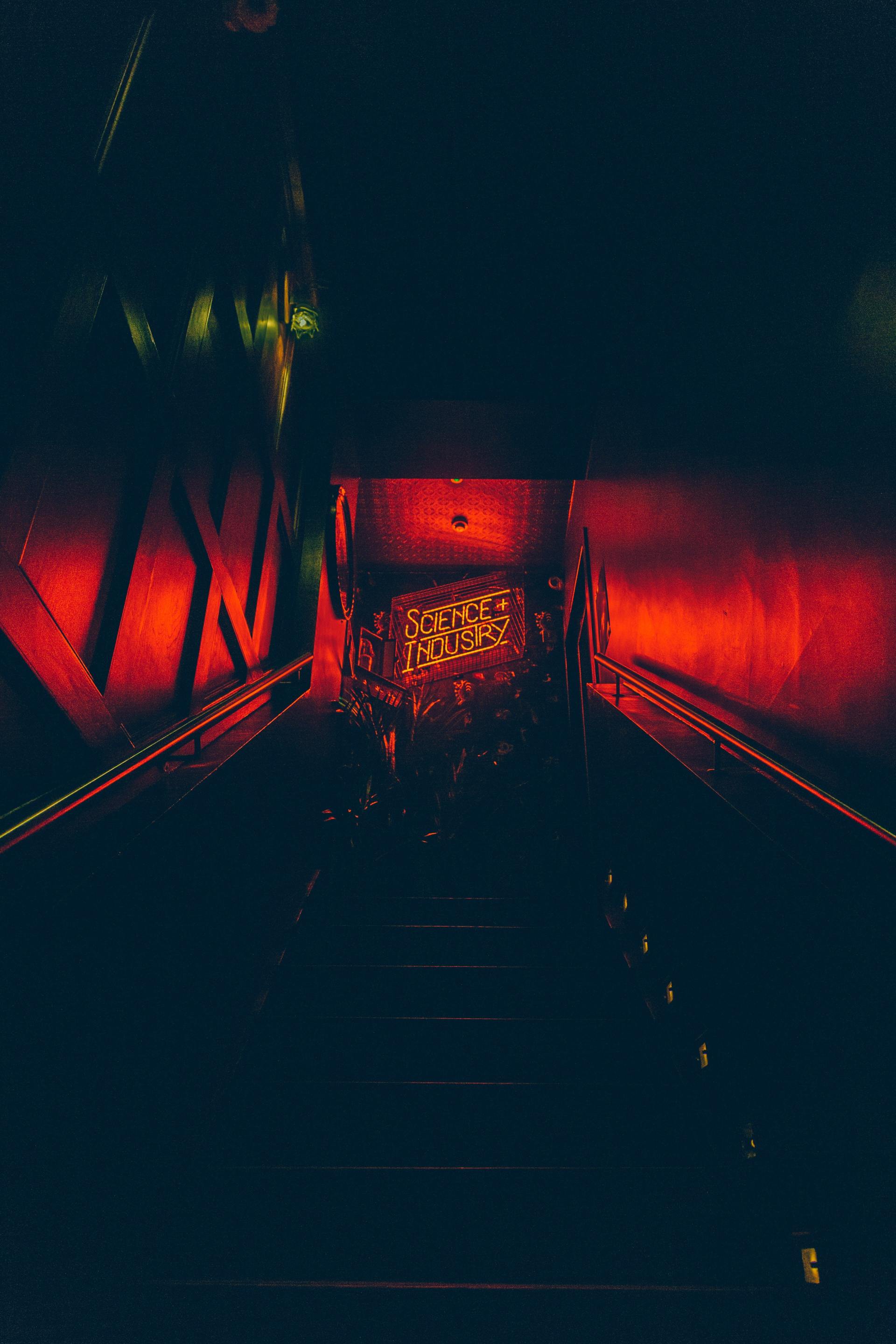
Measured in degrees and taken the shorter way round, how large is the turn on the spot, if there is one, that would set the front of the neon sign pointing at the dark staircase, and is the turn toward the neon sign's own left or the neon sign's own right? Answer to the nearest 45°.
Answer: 0° — it already faces it

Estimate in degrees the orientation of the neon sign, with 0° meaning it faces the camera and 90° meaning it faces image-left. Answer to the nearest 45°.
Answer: approximately 0°

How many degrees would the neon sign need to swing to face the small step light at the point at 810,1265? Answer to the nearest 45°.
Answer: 0° — it already faces it

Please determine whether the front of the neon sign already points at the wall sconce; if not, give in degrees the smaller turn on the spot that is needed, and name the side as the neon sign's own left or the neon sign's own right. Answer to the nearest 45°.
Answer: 0° — it already faces it
